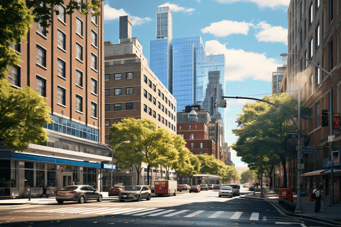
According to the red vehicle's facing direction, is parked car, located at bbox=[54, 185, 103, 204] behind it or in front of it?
in front

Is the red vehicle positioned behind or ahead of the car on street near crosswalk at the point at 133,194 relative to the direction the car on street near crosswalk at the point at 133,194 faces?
behind

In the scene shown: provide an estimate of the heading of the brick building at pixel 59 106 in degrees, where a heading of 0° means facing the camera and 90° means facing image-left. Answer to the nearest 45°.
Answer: approximately 315°

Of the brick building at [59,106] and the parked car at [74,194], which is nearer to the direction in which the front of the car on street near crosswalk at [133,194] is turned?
the parked car

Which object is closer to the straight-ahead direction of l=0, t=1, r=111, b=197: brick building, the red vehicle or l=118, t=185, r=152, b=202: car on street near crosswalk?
the car on street near crosswalk

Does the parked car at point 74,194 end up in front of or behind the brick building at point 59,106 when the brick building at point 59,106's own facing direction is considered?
in front
